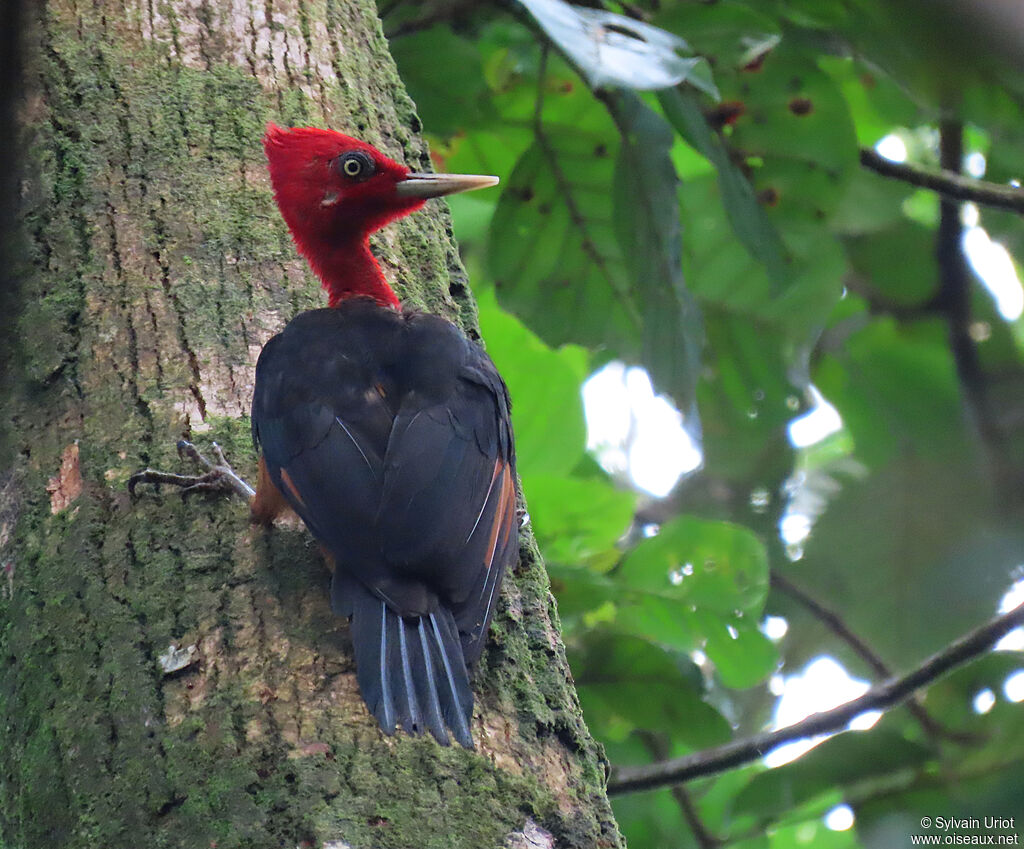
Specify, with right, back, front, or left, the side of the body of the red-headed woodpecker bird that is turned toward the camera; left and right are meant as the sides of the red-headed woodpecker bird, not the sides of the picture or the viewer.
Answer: back

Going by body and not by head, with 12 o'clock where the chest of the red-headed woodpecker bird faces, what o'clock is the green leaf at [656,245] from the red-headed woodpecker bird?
The green leaf is roughly at 1 o'clock from the red-headed woodpecker bird.

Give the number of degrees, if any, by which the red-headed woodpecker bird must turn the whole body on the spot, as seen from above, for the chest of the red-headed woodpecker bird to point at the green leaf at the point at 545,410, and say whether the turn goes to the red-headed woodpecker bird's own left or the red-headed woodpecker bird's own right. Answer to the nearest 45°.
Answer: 0° — it already faces it

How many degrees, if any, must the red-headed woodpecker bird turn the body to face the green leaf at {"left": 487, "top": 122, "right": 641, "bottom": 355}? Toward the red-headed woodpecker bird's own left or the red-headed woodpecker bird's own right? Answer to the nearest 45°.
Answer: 0° — it already faces it
